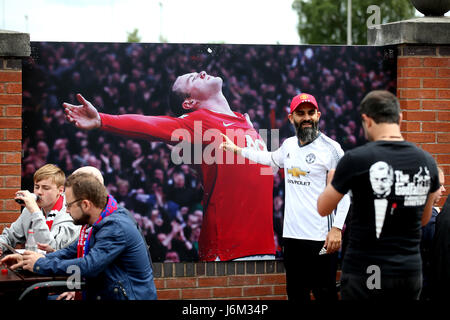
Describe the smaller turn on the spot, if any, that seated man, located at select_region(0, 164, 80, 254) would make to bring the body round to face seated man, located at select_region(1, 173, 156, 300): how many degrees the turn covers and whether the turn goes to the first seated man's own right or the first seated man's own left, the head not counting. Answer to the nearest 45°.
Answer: approximately 45° to the first seated man's own left

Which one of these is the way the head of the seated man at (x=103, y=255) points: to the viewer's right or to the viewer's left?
to the viewer's left

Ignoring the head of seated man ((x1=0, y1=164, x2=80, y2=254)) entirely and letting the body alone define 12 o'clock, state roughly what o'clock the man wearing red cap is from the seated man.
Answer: The man wearing red cap is roughly at 8 o'clock from the seated man.

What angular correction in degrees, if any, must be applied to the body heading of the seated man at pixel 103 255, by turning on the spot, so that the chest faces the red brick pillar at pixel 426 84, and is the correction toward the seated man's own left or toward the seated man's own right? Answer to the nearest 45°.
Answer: approximately 135° to the seated man's own right

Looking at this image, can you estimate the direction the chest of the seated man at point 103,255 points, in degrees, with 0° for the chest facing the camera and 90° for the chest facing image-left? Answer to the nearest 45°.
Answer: approximately 90°

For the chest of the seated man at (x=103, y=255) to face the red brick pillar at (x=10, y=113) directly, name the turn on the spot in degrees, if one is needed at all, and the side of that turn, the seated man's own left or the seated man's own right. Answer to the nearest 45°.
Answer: approximately 90° to the seated man's own right

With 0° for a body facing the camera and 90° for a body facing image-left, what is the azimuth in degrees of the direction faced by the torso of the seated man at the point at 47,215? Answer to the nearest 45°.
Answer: approximately 45°

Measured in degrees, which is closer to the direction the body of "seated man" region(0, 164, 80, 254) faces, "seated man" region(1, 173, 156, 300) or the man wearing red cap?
the seated man

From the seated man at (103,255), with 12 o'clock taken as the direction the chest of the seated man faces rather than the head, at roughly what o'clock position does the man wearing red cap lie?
The man wearing red cap is roughly at 5 o'clock from the seated man.
